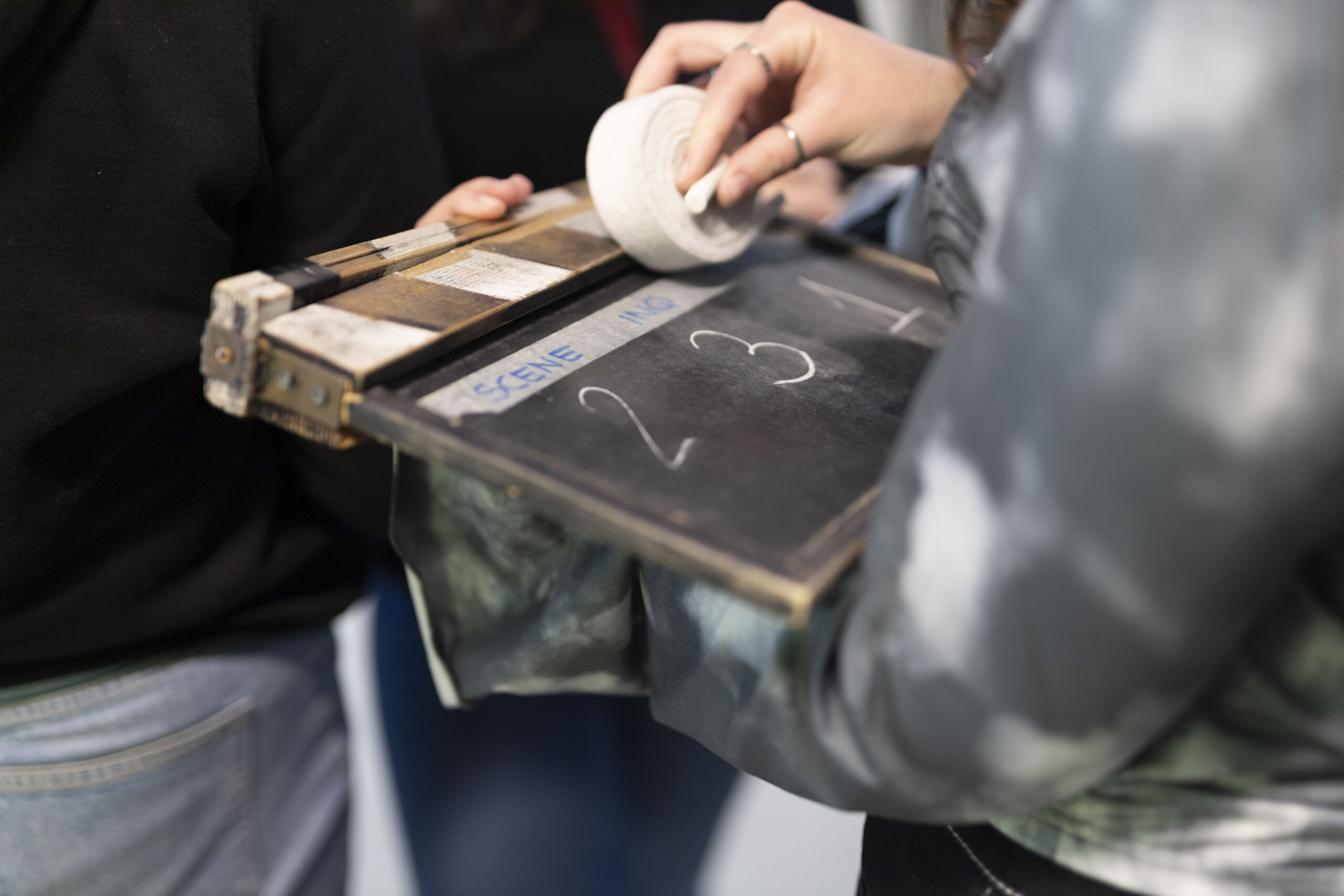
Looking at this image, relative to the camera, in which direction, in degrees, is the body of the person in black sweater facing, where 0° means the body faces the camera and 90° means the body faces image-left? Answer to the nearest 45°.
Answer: approximately 225°
